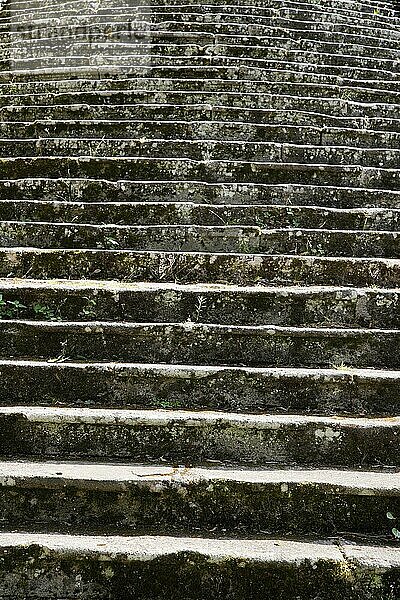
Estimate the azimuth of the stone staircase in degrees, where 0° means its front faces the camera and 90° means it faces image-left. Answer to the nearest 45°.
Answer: approximately 0°
